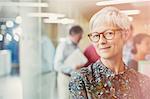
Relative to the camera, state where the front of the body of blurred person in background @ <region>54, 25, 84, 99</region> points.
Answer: to the viewer's right
